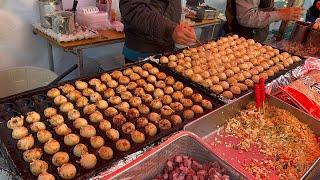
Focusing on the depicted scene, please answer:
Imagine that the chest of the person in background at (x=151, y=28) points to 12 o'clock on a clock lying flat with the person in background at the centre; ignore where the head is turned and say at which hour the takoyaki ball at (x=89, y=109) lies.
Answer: The takoyaki ball is roughly at 2 o'clock from the person in background.

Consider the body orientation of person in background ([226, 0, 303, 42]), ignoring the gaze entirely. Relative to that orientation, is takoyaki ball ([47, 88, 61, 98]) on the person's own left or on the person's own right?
on the person's own right

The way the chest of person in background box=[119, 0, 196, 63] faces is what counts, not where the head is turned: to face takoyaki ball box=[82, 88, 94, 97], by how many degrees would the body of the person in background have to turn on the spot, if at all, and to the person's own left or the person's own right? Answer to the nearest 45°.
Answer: approximately 90° to the person's own right

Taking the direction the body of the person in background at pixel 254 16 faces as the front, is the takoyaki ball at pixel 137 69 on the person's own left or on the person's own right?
on the person's own right

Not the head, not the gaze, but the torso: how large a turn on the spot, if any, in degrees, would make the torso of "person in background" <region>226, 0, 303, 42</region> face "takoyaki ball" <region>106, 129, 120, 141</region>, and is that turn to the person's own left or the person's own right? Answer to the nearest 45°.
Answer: approximately 90° to the person's own right

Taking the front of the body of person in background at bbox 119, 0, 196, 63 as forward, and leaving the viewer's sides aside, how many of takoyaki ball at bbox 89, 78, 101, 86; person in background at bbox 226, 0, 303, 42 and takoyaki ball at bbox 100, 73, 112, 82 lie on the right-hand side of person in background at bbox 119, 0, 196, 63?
2

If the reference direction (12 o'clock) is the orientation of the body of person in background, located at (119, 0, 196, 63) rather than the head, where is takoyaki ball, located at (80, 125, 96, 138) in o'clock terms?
The takoyaki ball is roughly at 2 o'clock from the person in background.

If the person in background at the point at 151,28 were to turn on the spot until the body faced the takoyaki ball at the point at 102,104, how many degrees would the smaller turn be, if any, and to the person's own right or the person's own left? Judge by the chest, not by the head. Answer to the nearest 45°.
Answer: approximately 45° to the person's own right
